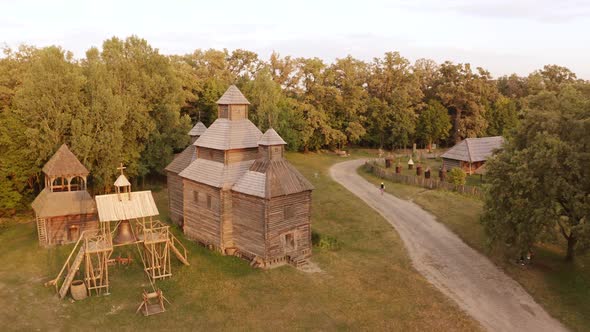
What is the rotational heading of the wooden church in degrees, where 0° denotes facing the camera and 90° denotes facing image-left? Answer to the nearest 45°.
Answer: approximately 315°

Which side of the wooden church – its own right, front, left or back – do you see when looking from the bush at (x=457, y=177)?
left

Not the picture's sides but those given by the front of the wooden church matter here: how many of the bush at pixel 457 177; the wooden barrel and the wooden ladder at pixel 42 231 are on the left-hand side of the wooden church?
1

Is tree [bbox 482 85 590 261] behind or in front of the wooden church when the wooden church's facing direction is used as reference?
in front

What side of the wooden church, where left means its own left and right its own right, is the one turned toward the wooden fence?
left

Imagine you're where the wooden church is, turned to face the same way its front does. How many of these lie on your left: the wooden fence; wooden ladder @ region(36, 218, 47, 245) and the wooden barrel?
1

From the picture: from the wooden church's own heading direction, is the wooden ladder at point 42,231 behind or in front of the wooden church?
behind

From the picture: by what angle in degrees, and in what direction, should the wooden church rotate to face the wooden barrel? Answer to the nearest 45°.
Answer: approximately 90° to its right

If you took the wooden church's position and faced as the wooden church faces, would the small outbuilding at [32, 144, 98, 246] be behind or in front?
behind
